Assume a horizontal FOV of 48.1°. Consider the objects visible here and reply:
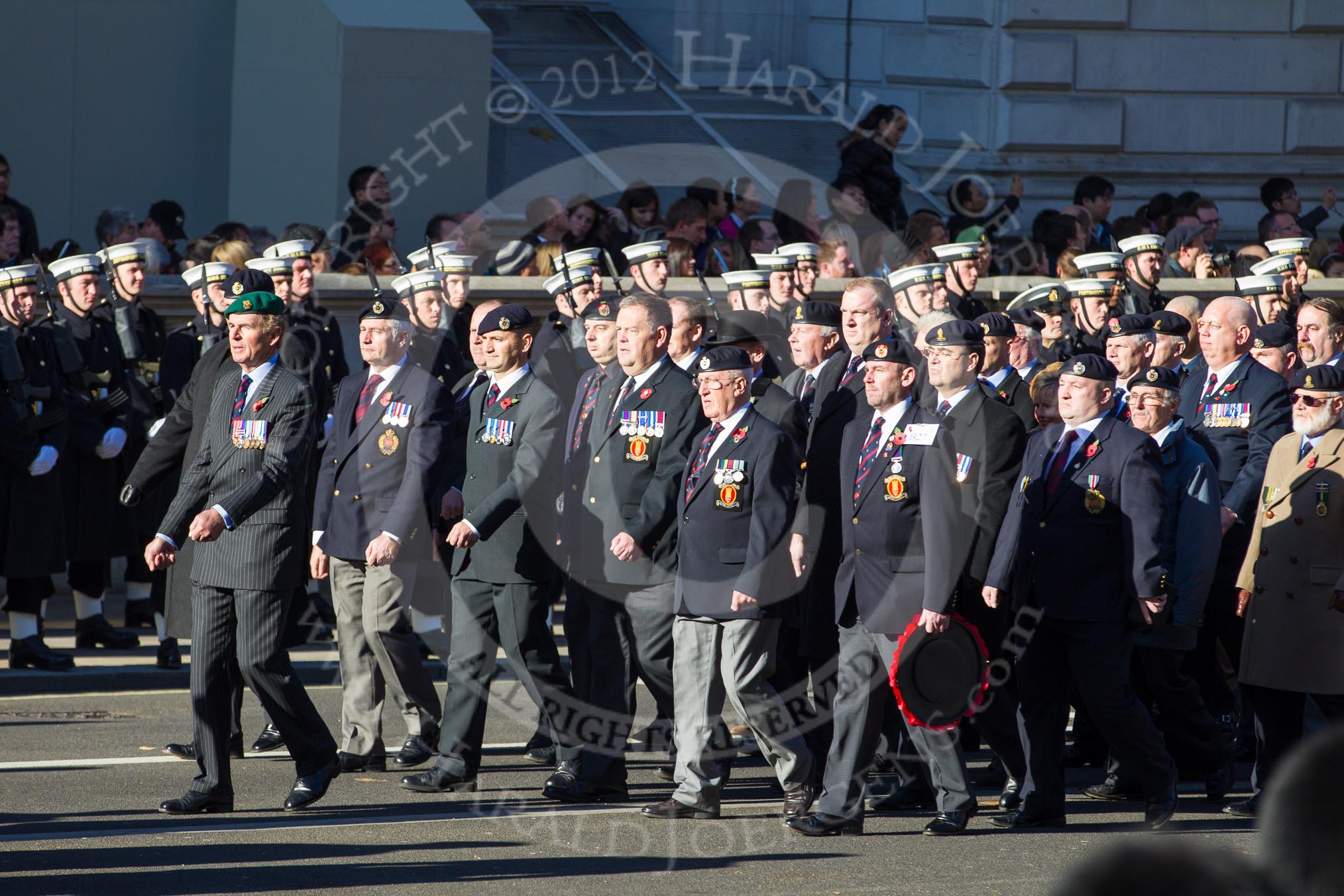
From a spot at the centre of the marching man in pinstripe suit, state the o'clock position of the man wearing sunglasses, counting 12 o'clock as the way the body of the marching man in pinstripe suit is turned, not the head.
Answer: The man wearing sunglasses is roughly at 8 o'clock from the marching man in pinstripe suit.

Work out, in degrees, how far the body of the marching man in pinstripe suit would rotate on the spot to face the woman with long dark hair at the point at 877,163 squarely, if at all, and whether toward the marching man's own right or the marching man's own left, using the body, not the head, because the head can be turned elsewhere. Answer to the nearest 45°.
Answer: approximately 180°

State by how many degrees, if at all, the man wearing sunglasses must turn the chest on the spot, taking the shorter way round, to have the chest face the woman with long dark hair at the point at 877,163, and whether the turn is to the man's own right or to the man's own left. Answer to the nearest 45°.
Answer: approximately 90° to the man's own right

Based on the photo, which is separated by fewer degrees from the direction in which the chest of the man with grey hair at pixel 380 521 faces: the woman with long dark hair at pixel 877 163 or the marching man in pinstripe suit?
the marching man in pinstripe suit
